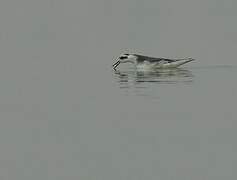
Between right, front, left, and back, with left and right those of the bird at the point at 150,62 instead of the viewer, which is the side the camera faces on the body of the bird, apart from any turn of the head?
left
